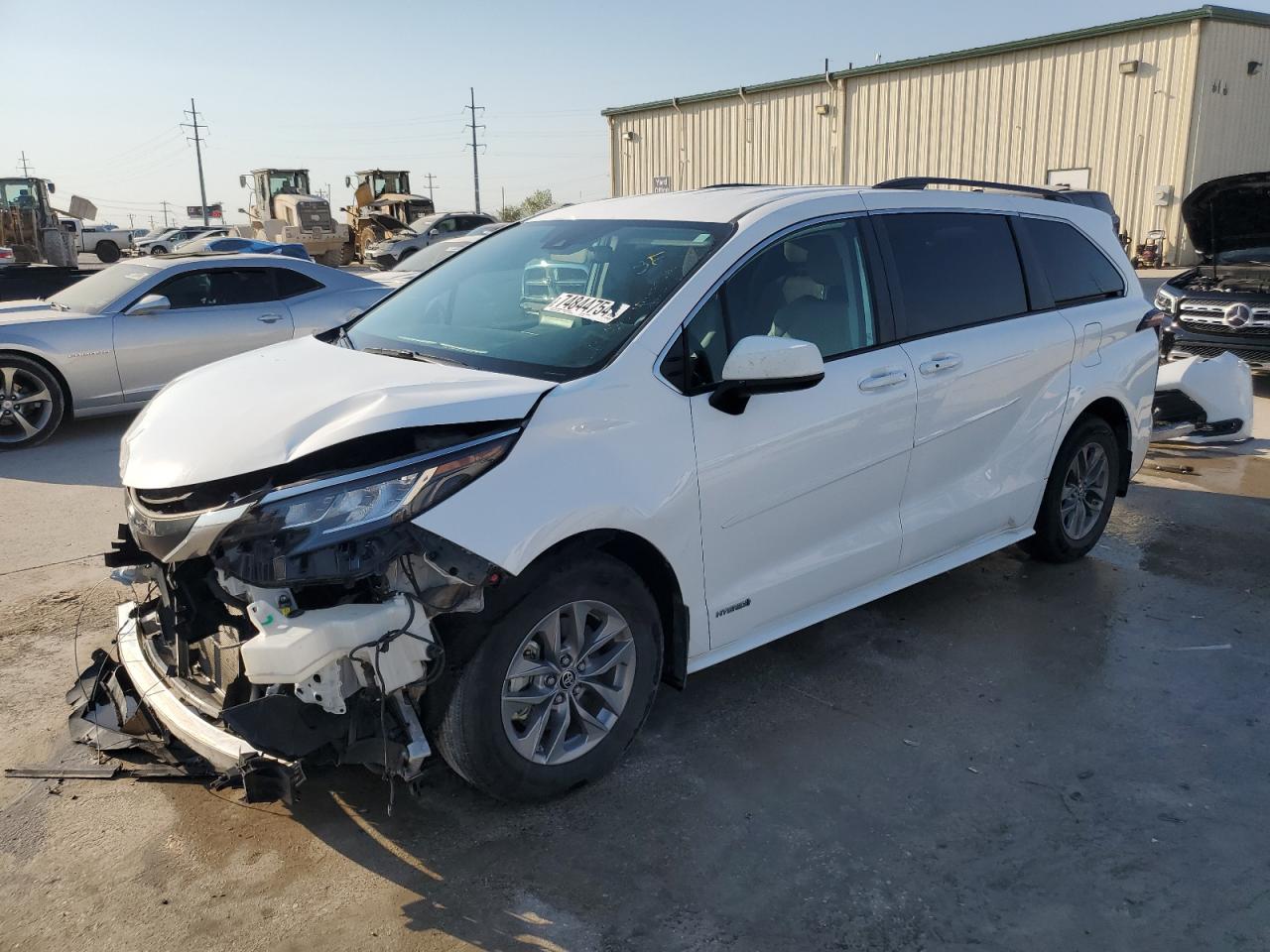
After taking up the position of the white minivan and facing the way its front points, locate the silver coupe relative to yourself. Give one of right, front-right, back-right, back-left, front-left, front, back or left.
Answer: right

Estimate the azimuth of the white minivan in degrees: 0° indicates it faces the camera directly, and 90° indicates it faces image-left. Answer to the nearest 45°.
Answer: approximately 45°

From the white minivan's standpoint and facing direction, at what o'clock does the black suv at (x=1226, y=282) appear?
The black suv is roughly at 6 o'clock from the white minivan.

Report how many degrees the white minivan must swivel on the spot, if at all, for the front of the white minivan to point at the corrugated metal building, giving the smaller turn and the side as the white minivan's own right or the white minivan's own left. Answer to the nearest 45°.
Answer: approximately 180°

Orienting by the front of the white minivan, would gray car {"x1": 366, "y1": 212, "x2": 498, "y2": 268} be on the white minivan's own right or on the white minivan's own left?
on the white minivan's own right

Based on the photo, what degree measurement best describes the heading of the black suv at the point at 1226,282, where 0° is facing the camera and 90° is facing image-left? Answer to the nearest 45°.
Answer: approximately 0°

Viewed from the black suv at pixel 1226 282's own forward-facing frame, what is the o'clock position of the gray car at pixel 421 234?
The gray car is roughly at 4 o'clock from the black suv.

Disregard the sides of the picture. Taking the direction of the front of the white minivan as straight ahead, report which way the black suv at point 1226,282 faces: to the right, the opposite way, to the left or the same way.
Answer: the same way

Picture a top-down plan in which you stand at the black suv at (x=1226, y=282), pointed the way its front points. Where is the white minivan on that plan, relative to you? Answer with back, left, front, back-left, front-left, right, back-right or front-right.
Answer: front

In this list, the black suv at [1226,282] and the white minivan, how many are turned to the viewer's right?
0
